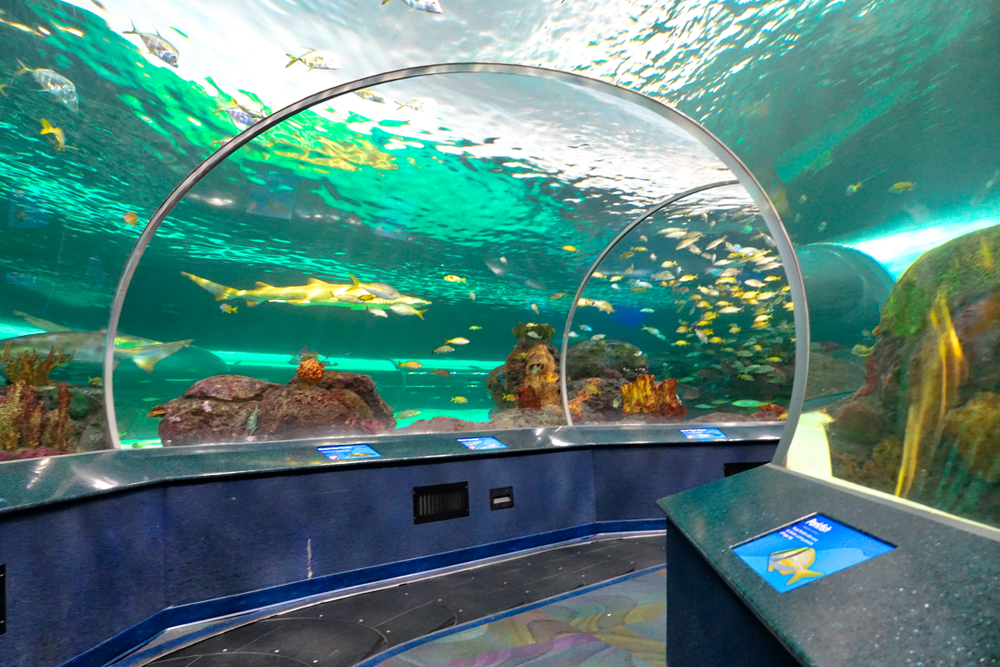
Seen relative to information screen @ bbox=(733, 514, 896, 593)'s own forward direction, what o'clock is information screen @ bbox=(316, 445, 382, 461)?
information screen @ bbox=(316, 445, 382, 461) is roughly at 2 o'clock from information screen @ bbox=(733, 514, 896, 593).

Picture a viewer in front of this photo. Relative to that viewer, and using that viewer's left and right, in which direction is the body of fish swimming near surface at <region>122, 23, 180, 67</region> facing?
facing to the right of the viewer

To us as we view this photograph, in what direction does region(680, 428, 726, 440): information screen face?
facing the viewer

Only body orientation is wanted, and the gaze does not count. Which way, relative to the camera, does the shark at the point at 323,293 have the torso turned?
to the viewer's right

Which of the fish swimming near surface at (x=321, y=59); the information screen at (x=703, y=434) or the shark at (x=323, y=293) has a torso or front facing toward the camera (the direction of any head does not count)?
the information screen

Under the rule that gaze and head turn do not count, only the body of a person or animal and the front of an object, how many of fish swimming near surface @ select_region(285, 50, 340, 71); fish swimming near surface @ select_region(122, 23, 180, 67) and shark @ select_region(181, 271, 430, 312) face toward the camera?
0

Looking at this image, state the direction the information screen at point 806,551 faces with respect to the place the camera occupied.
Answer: facing the viewer and to the left of the viewer

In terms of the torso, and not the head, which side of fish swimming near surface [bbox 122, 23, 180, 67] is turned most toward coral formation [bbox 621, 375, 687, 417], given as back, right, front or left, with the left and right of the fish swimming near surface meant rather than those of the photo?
front

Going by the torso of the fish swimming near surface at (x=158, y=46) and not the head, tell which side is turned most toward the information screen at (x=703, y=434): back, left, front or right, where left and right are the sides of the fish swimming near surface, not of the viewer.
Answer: front

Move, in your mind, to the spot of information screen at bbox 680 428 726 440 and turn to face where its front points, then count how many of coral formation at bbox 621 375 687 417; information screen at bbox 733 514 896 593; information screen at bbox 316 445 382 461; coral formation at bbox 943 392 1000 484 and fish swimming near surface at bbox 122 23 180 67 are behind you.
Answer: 1
